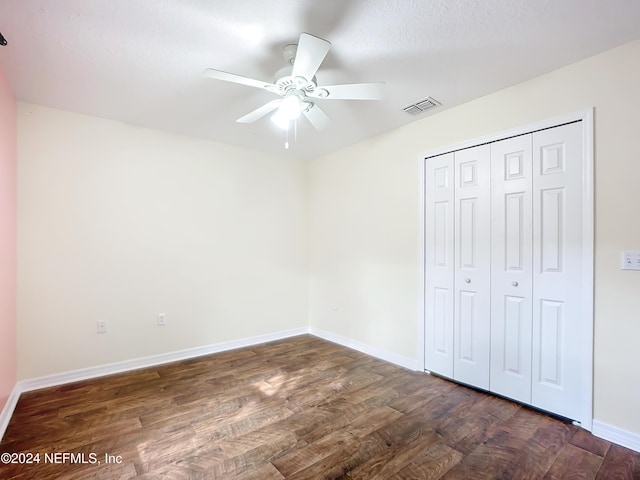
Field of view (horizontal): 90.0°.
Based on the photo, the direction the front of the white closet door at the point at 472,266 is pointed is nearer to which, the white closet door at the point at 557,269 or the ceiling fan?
the ceiling fan

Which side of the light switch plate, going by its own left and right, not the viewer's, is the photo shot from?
front

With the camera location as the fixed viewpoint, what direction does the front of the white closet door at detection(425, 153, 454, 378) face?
facing the viewer and to the left of the viewer

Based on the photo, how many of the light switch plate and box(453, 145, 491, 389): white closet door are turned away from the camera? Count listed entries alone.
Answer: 0

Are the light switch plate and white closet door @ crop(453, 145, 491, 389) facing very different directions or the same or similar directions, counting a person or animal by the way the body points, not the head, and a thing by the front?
same or similar directions

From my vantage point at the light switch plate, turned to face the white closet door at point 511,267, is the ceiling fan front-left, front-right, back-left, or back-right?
front-left

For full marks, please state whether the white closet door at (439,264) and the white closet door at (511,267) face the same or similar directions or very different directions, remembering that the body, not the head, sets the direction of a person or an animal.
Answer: same or similar directions
